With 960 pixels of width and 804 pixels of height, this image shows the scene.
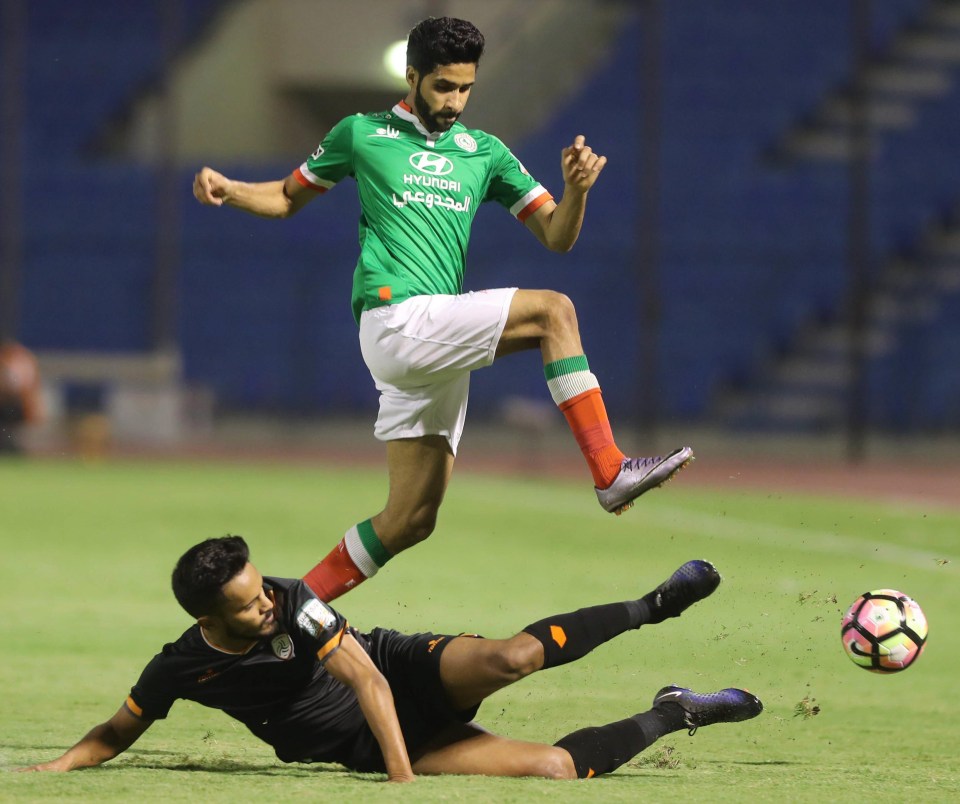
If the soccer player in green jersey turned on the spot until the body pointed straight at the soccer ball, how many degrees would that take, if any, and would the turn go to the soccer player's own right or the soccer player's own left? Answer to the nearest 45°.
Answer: approximately 45° to the soccer player's own left

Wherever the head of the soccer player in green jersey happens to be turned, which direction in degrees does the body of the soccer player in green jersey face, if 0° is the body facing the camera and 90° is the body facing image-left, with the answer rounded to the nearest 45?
approximately 315°
